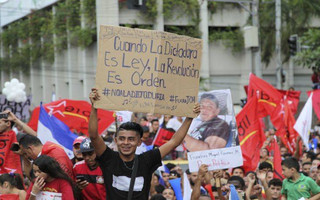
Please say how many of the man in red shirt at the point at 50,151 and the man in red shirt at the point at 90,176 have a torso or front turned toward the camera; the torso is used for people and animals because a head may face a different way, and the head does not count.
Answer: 1

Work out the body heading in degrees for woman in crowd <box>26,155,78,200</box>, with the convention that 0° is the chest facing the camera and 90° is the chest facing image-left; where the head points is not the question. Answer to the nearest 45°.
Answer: approximately 45°

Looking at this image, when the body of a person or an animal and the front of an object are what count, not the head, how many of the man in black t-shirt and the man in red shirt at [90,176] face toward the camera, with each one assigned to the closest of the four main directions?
2

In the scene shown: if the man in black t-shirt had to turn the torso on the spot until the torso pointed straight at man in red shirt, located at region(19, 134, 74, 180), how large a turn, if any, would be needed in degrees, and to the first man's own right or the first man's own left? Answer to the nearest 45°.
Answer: approximately 135° to the first man's own right

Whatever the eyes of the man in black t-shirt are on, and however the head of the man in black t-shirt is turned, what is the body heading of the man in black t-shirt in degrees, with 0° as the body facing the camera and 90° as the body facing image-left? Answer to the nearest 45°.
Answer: approximately 0°
